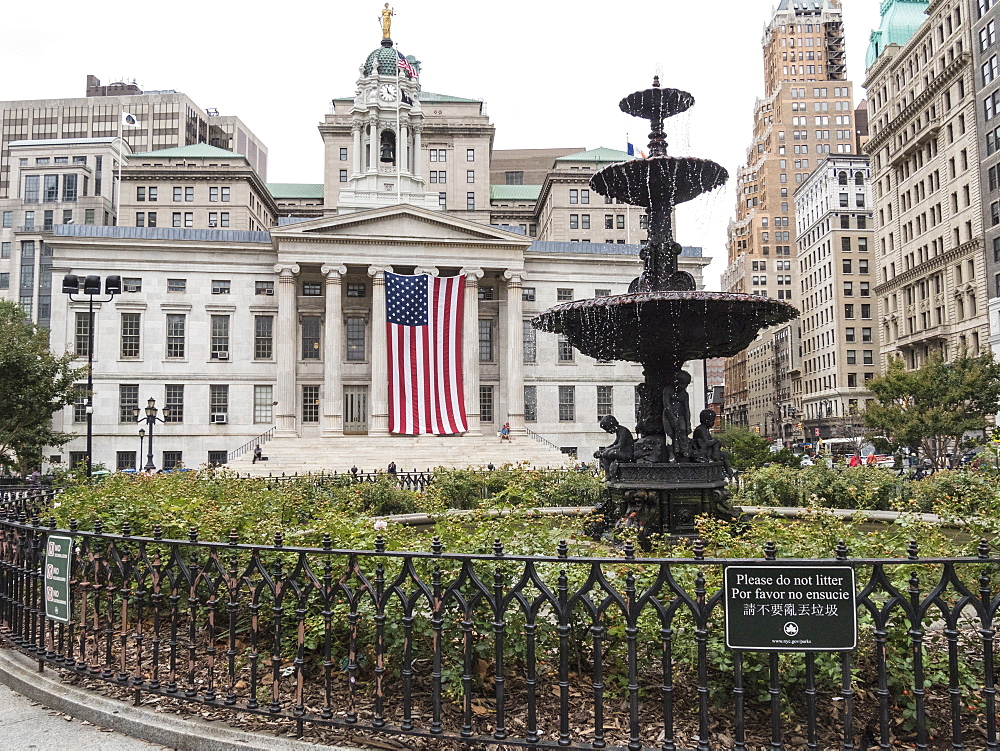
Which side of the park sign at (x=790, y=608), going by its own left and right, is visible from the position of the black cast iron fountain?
back

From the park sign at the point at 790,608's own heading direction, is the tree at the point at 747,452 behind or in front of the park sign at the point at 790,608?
behind

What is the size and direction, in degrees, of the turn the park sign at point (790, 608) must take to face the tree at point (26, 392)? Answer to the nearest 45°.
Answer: approximately 135° to its right

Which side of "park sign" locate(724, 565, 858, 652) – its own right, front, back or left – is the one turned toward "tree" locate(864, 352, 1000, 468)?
back

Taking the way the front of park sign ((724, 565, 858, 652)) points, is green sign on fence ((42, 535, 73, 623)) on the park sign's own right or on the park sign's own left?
on the park sign's own right

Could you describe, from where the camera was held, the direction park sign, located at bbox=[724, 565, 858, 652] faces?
facing the viewer

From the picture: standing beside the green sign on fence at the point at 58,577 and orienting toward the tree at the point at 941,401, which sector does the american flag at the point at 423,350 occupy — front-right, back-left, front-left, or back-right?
front-left

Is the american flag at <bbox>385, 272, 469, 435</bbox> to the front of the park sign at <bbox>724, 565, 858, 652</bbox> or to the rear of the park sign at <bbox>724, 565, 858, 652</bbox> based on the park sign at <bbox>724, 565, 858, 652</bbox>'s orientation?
to the rear
